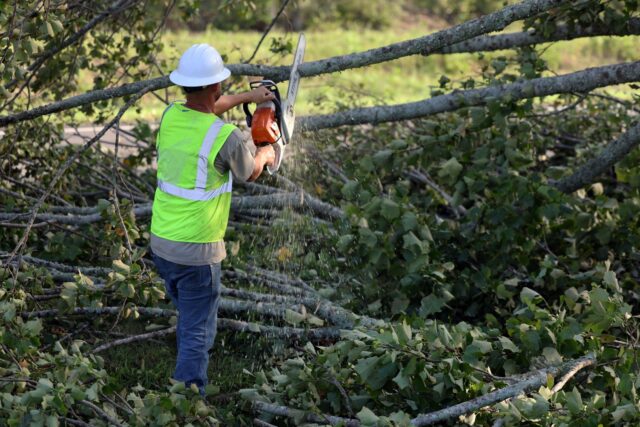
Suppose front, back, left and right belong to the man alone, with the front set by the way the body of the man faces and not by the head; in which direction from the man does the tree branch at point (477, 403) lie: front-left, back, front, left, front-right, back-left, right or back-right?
right

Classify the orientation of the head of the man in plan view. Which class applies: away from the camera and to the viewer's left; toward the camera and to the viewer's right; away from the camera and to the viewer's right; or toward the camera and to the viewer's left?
away from the camera and to the viewer's right

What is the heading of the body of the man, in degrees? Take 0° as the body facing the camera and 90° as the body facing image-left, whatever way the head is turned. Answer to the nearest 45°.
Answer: approximately 225°

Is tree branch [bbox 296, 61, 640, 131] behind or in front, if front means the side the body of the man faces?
in front

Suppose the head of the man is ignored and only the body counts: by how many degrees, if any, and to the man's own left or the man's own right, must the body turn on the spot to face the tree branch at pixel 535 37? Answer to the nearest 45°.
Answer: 0° — they already face it
